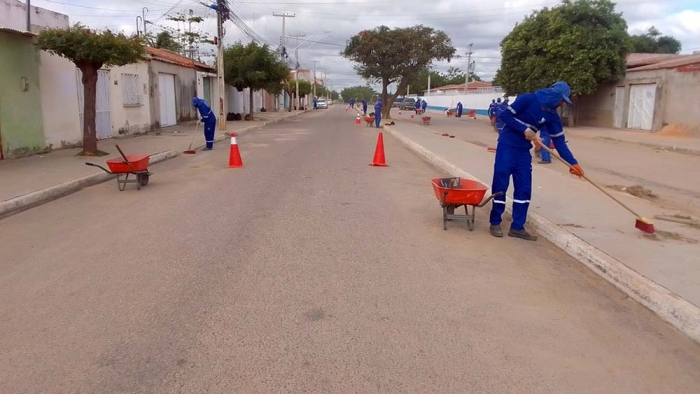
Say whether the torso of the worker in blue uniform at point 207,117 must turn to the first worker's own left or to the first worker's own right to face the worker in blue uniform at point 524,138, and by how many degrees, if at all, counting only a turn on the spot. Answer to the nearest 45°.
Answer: approximately 90° to the first worker's own left

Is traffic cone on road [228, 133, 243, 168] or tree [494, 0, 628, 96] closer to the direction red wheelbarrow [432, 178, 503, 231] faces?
the traffic cone on road

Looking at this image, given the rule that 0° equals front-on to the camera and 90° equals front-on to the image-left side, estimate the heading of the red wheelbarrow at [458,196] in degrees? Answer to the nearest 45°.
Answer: approximately 135°

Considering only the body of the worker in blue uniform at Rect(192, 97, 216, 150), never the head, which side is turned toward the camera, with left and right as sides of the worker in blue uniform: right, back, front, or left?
left

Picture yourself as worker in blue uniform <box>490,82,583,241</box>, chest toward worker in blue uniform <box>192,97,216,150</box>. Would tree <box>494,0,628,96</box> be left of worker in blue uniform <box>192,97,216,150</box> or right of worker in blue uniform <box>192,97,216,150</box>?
right

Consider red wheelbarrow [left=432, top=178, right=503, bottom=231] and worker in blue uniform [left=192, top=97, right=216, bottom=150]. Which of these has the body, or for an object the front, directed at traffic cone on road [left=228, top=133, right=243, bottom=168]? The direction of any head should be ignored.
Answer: the red wheelbarrow

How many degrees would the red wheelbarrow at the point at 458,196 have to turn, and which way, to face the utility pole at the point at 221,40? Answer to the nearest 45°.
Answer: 0° — it already faces it
